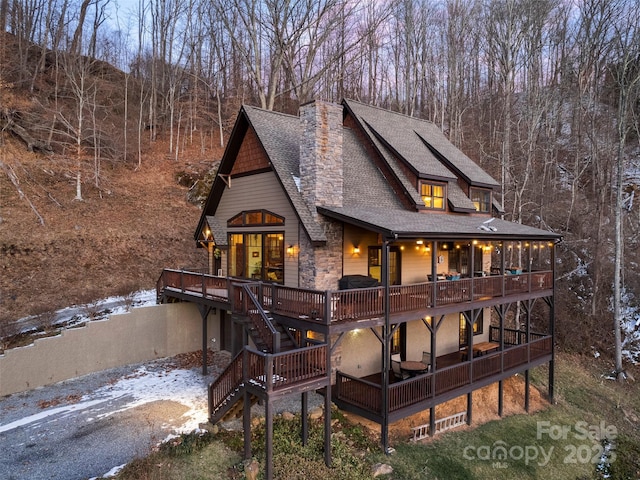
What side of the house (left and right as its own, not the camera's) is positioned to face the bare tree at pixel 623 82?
left
